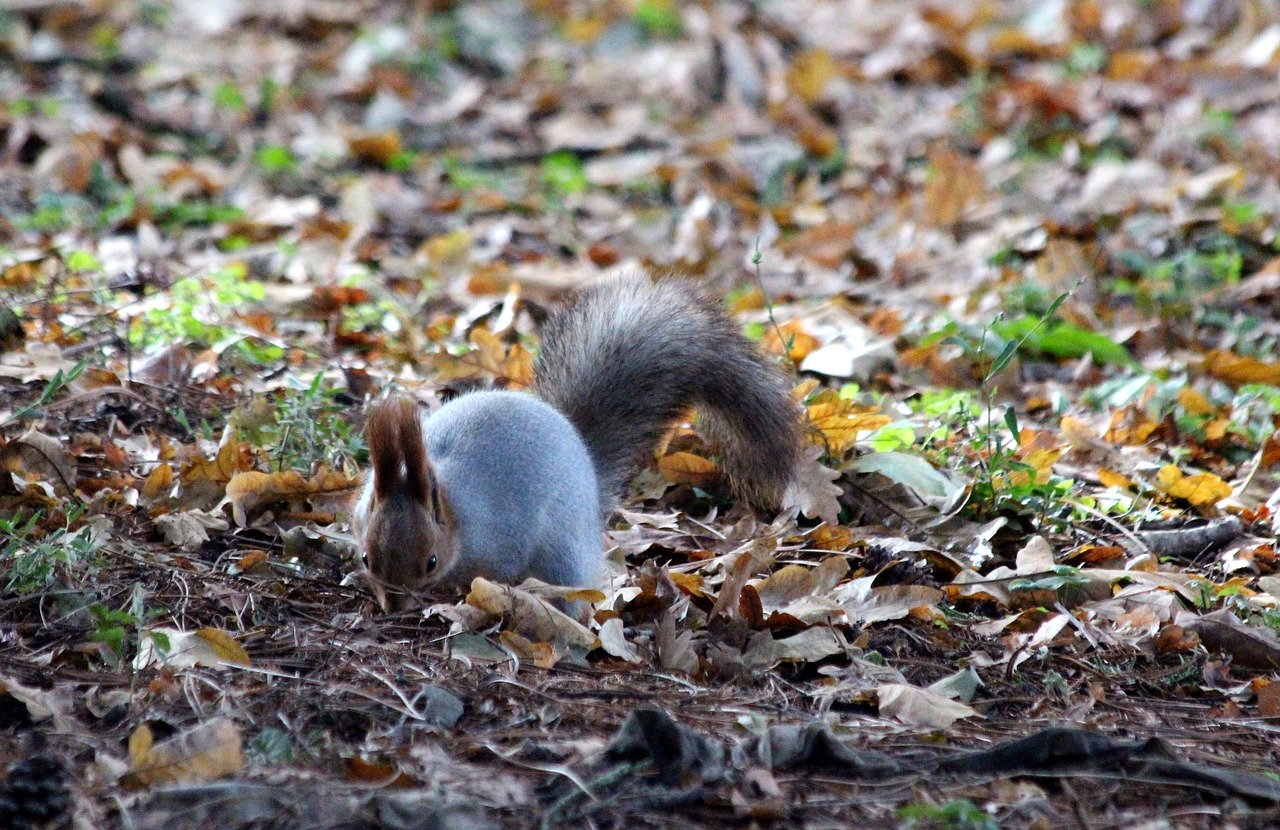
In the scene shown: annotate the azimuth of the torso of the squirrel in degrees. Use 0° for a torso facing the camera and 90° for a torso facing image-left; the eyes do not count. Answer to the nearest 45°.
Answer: approximately 45°

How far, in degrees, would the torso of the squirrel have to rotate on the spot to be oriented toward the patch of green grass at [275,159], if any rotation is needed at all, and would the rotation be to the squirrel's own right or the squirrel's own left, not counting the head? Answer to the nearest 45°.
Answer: approximately 135° to the squirrel's own right

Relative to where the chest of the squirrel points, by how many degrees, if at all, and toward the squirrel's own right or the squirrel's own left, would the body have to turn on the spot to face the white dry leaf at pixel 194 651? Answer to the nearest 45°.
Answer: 0° — it already faces it

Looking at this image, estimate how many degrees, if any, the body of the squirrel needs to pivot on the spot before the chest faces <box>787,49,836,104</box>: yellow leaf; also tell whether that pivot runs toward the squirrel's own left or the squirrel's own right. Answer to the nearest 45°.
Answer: approximately 135° to the squirrel's own right

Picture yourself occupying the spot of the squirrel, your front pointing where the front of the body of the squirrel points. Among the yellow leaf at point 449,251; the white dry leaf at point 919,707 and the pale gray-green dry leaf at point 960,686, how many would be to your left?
2

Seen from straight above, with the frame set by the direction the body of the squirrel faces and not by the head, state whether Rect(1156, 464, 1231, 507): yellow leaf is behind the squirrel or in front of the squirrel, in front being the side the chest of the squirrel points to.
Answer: behind

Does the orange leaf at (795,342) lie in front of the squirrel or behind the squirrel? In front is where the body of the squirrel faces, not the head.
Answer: behind

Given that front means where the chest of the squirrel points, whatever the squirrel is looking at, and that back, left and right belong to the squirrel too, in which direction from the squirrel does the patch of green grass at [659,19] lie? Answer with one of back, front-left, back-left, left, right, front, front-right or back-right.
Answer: back-right

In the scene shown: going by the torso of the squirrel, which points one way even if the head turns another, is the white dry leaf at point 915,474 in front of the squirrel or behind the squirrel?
behind

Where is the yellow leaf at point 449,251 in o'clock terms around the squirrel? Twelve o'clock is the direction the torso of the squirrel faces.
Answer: The yellow leaf is roughly at 4 o'clock from the squirrel.

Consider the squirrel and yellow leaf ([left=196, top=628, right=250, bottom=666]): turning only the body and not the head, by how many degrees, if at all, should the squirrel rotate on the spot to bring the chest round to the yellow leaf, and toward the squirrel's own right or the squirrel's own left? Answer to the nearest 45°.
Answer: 0° — it already faces it

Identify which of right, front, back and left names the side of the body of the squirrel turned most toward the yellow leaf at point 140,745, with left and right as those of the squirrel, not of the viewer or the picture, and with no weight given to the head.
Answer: front

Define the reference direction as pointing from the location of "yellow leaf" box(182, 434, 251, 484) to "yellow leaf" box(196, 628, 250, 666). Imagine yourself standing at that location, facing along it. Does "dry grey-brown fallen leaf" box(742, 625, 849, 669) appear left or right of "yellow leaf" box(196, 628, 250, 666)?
left

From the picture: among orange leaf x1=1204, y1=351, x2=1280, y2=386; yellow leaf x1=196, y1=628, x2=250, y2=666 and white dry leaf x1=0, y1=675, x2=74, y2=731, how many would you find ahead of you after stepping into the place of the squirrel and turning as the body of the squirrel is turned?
2
